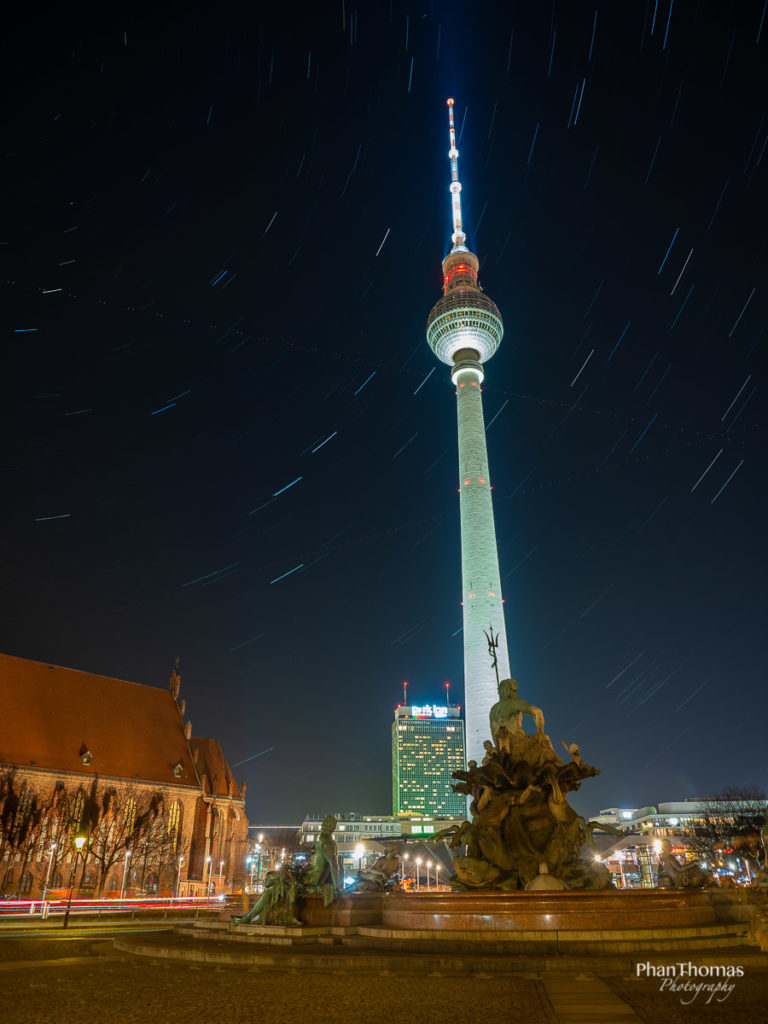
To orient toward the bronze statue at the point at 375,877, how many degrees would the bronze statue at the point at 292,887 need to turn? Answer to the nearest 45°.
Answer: approximately 135° to its right

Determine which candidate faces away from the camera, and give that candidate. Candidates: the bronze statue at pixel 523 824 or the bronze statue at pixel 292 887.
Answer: the bronze statue at pixel 523 824

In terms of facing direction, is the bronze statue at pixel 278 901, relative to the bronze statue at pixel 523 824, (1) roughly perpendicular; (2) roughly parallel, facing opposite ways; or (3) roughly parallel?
roughly perpendicular

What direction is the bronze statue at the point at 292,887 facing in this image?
to the viewer's left

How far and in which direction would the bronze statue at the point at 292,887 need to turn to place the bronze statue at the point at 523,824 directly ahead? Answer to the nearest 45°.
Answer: approximately 180°

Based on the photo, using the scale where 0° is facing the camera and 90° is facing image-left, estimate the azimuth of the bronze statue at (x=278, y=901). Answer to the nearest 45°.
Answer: approximately 90°

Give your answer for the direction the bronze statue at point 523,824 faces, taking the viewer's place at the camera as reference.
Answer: facing away from the viewer

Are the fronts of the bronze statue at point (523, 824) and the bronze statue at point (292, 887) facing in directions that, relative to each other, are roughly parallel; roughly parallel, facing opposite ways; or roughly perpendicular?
roughly perpendicular

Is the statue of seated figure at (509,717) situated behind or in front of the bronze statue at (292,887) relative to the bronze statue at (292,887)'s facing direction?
behind

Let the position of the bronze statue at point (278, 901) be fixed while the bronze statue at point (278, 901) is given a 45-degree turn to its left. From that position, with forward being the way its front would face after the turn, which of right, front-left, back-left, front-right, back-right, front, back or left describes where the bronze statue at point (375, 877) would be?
back

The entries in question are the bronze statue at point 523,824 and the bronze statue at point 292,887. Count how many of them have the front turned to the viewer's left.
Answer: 1
